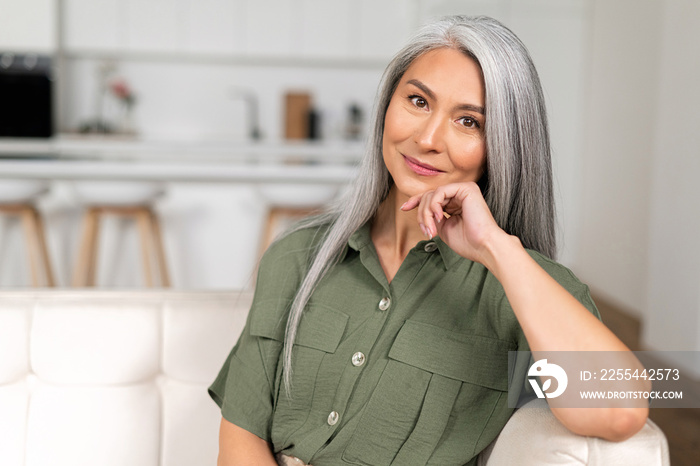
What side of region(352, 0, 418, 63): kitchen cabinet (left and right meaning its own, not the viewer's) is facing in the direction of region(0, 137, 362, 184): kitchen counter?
front

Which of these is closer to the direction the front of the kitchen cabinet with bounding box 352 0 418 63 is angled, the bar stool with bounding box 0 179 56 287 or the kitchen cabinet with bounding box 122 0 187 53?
the bar stool

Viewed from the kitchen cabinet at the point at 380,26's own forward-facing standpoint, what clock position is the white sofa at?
The white sofa is roughly at 12 o'clock from the kitchen cabinet.

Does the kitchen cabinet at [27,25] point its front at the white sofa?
yes

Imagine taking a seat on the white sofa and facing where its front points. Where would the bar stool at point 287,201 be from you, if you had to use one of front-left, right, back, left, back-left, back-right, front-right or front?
back

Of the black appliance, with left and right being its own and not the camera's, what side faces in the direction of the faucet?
left

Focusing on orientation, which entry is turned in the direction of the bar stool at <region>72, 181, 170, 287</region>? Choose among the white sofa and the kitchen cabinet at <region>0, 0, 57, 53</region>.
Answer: the kitchen cabinet

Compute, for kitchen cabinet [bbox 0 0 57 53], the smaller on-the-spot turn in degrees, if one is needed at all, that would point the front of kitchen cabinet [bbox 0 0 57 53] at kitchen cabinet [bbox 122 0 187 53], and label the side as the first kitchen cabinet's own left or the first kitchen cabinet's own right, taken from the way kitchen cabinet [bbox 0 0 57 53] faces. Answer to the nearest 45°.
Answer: approximately 90° to the first kitchen cabinet's own left

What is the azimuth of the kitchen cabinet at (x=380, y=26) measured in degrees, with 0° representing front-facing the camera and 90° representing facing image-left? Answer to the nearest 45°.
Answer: approximately 0°
